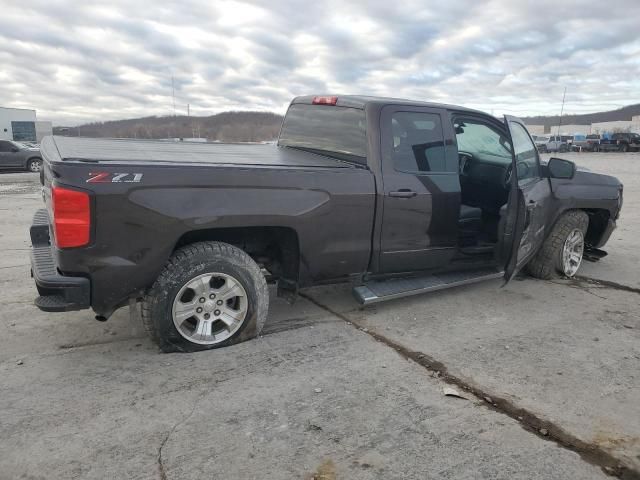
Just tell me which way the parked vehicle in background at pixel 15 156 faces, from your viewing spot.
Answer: facing to the right of the viewer

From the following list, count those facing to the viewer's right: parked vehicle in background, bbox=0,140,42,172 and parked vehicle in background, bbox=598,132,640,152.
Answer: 1

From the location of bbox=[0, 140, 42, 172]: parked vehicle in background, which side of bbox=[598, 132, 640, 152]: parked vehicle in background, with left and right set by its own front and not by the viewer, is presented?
back

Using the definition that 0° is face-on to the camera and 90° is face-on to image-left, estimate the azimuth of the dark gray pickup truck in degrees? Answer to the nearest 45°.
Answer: approximately 225°
